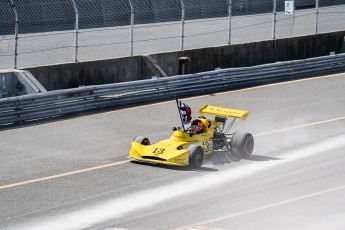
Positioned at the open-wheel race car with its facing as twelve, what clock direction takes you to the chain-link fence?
The chain-link fence is roughly at 4 o'clock from the open-wheel race car.

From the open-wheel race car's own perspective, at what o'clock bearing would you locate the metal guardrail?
The metal guardrail is roughly at 4 o'clock from the open-wheel race car.

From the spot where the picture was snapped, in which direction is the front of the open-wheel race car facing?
facing the viewer and to the left of the viewer
